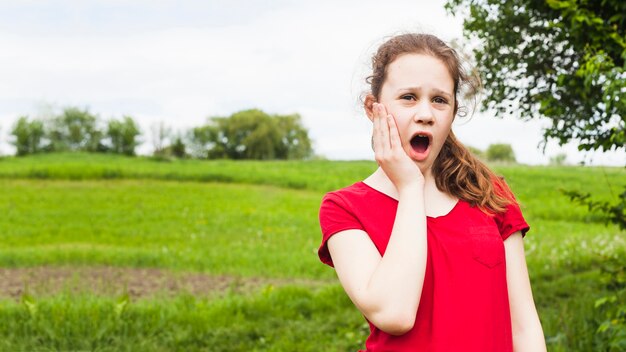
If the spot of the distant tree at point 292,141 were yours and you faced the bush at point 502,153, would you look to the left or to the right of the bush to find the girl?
right

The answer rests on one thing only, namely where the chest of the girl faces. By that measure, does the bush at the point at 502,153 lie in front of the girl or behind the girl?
behind

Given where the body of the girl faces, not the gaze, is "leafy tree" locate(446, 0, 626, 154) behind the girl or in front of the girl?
behind

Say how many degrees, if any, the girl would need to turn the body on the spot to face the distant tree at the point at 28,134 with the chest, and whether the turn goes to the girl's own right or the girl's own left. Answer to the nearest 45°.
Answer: approximately 135° to the girl's own right

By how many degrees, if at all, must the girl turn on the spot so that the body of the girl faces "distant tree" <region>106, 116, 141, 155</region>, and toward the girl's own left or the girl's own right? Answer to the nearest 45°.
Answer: approximately 135° to the girl's own right

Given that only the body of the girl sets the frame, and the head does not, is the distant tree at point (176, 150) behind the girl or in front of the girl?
behind

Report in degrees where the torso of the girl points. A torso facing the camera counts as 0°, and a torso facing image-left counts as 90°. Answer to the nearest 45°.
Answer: approximately 0°

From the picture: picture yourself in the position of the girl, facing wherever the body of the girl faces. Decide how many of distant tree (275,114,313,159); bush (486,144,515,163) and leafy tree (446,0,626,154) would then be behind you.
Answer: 3

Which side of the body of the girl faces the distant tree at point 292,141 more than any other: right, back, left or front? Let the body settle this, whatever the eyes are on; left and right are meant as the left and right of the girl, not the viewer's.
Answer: back
